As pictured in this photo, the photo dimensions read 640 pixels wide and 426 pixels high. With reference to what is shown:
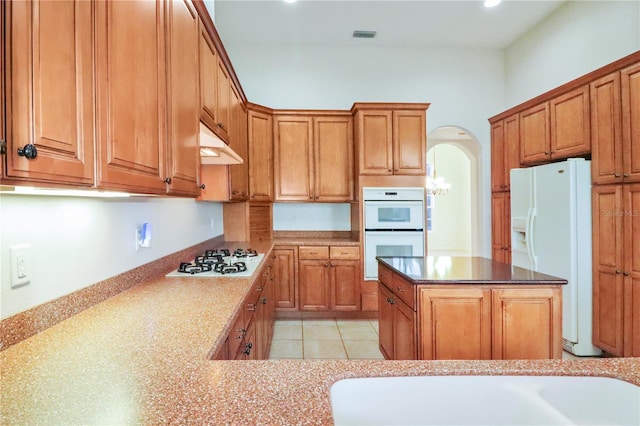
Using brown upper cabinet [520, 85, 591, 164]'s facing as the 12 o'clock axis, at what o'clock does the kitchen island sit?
The kitchen island is roughly at 11 o'clock from the brown upper cabinet.

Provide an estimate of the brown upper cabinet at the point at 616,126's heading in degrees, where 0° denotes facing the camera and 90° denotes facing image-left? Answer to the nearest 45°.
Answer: approximately 45°

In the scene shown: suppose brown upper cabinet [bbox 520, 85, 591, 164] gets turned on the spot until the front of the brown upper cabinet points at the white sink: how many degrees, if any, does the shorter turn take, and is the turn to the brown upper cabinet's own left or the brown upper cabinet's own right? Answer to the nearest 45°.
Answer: approximately 45° to the brown upper cabinet's own left

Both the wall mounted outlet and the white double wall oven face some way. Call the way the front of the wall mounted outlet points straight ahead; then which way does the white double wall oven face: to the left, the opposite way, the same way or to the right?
to the right

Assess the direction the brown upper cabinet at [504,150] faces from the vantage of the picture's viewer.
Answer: facing the viewer and to the left of the viewer

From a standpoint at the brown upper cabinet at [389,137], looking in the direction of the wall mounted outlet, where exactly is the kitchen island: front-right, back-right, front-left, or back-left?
front-left

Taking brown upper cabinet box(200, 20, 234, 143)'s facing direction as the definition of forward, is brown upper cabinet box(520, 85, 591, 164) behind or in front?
in front

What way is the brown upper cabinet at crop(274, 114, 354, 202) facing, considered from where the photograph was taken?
facing the viewer

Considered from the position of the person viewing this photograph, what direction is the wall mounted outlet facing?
facing the viewer and to the right of the viewer

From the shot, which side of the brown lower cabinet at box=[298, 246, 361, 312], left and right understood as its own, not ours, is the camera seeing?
front

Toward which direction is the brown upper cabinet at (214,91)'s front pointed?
to the viewer's right

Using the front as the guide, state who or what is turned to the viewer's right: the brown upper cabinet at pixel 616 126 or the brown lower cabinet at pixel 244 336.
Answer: the brown lower cabinet

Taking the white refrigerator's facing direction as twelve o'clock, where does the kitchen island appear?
The kitchen island is roughly at 11 o'clock from the white refrigerator.

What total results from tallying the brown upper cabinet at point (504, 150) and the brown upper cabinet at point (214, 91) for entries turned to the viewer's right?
1

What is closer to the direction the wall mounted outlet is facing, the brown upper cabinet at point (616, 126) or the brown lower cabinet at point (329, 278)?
the brown upper cabinet

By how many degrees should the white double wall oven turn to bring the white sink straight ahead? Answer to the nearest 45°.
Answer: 0° — it already faces it
